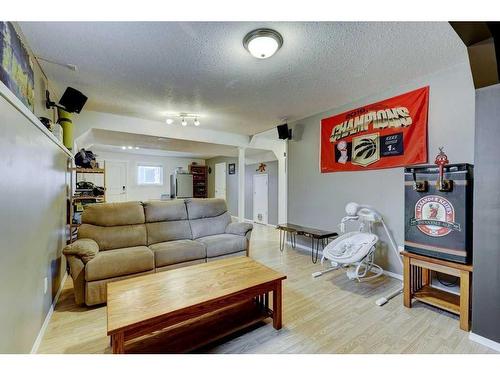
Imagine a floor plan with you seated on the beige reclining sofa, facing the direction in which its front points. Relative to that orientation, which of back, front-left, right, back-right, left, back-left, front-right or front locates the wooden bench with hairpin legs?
front-left

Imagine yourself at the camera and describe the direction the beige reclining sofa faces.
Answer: facing the viewer and to the right of the viewer

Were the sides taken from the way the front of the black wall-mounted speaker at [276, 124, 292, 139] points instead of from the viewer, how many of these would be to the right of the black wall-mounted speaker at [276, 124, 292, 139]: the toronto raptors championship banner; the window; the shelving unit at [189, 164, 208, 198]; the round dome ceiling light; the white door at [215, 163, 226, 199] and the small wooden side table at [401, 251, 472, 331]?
3

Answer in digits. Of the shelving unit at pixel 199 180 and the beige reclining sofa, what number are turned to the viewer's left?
0

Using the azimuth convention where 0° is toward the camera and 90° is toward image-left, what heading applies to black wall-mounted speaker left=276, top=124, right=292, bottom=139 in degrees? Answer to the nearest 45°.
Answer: approximately 45°

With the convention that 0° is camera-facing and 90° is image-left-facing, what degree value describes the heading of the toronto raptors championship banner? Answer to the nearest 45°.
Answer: approximately 45°

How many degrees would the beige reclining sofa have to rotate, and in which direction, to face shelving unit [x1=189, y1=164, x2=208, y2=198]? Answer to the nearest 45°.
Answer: approximately 135° to its left

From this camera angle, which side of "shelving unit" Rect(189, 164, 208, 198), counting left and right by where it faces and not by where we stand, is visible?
front

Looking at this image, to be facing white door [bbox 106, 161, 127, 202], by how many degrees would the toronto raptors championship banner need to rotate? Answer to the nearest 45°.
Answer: approximately 45° to its right

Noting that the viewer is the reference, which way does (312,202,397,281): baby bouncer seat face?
facing the viewer and to the left of the viewer

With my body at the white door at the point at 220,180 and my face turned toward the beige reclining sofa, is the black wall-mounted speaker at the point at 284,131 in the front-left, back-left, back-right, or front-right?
front-left

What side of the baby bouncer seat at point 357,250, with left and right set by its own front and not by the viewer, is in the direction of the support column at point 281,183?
right

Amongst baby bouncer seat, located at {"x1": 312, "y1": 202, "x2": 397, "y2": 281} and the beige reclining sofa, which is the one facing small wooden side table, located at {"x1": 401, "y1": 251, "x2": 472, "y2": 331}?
the beige reclining sofa

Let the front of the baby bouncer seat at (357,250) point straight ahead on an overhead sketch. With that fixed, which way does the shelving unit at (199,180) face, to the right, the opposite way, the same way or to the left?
to the left

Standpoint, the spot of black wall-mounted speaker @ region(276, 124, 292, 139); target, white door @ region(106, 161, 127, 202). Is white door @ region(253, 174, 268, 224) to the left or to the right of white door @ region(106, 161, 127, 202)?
right

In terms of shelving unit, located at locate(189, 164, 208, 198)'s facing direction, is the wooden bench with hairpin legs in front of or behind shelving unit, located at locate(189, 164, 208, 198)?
in front

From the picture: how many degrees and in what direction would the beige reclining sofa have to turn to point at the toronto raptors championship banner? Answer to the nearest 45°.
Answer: approximately 45° to its left

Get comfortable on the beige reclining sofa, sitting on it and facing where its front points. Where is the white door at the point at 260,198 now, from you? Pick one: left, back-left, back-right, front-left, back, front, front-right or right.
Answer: left
